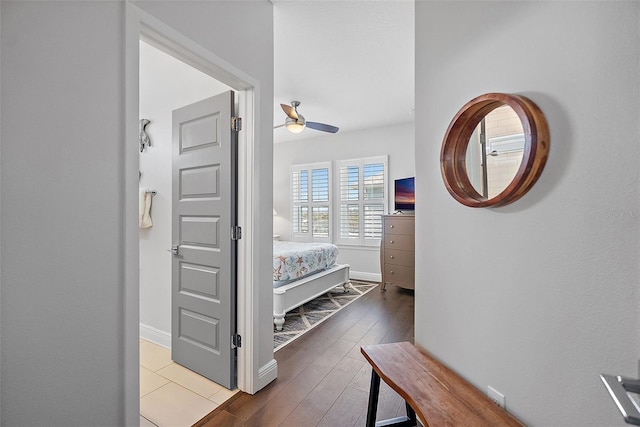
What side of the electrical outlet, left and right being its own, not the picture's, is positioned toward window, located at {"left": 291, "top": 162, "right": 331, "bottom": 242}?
right

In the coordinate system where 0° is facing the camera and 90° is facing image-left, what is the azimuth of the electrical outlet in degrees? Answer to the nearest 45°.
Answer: approximately 45°

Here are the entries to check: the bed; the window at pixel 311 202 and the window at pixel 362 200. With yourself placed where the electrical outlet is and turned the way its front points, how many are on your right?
3

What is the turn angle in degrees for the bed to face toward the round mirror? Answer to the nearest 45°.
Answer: approximately 45° to its right

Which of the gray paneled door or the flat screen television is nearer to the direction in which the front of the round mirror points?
the gray paneled door

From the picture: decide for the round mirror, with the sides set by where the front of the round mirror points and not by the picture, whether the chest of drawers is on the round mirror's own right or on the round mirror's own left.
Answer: on the round mirror's own right

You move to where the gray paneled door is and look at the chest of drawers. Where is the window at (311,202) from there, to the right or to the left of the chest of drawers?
left

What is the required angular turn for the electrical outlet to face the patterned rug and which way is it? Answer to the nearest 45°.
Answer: approximately 90° to its right

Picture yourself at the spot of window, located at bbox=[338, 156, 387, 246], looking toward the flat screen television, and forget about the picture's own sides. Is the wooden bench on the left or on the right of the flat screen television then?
right

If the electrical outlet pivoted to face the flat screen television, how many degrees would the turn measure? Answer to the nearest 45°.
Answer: approximately 135° to its right

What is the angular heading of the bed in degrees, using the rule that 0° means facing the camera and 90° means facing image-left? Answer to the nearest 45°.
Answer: approximately 315°

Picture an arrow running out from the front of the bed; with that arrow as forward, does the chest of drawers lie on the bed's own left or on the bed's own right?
on the bed's own left

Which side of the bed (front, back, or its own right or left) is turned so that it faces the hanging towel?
right

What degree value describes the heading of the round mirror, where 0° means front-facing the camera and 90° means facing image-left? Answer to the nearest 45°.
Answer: approximately 45°
